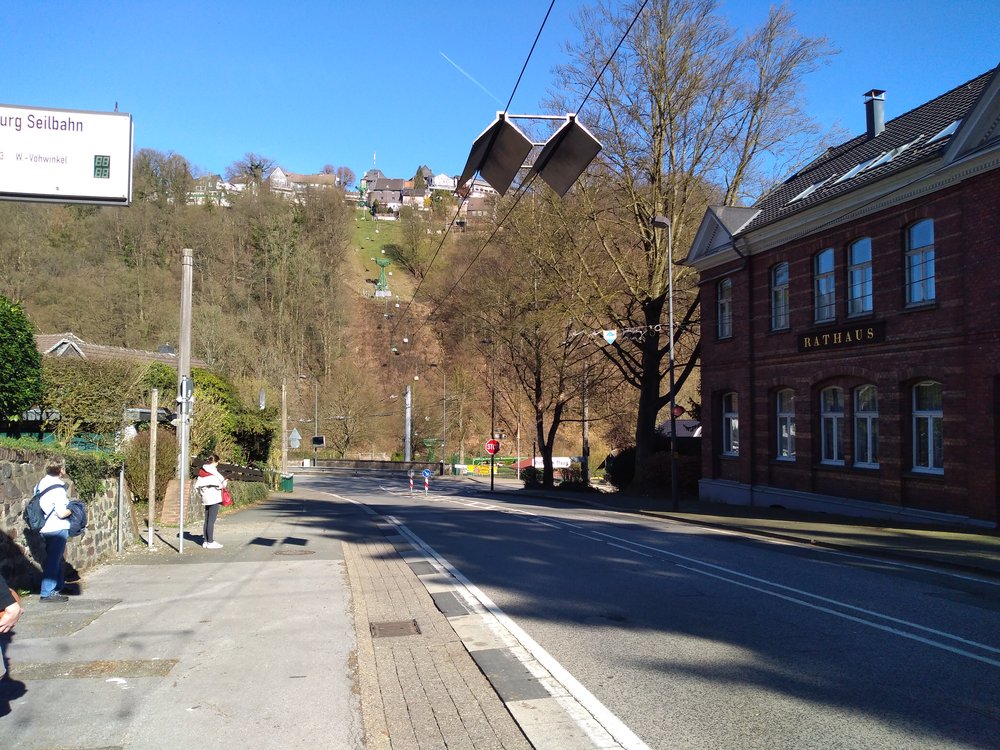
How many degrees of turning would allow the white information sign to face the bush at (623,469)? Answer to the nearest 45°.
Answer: approximately 135° to its left

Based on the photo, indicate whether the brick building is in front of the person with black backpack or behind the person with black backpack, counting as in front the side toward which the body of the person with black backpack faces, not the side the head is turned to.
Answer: in front

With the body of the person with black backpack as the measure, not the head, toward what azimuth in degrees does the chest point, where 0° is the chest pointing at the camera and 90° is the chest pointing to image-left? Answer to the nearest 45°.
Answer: approximately 270°

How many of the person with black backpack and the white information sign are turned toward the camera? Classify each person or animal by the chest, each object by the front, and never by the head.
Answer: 1

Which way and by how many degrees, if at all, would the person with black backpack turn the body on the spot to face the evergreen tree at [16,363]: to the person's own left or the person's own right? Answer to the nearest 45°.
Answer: approximately 90° to the person's own left

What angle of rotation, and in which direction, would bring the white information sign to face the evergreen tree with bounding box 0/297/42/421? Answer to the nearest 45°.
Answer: approximately 180°

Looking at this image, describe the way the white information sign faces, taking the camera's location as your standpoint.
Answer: facing the viewer

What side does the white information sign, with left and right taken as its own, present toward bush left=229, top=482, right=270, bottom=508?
back
